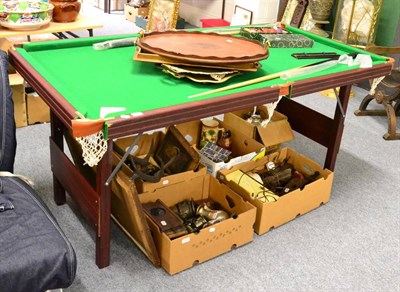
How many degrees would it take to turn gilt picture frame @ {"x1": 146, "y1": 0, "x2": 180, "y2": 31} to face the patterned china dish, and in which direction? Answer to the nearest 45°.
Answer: approximately 45° to its right

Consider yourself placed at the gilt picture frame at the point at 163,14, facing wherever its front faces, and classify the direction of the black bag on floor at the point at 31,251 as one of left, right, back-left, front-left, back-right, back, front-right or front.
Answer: front

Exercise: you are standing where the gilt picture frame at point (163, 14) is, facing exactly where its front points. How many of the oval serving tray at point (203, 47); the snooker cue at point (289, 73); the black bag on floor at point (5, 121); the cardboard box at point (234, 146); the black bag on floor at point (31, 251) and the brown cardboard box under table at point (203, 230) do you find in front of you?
6

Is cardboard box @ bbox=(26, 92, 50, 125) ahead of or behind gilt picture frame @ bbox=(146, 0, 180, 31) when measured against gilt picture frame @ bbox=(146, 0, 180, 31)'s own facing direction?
ahead

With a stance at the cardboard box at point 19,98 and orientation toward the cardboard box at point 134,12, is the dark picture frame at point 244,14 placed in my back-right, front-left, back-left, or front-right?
front-right

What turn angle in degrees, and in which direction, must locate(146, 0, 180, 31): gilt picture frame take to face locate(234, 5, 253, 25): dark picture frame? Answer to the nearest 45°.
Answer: approximately 135° to its left

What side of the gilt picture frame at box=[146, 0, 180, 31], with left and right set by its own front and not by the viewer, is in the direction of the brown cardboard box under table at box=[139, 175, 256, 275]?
front

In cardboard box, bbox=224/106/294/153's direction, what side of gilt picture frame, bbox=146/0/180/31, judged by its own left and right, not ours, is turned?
front

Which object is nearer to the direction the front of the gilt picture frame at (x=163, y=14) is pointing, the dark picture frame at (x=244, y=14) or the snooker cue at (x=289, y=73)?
the snooker cue

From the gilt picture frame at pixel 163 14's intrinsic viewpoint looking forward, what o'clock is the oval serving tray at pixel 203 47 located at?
The oval serving tray is roughly at 12 o'clock from the gilt picture frame.

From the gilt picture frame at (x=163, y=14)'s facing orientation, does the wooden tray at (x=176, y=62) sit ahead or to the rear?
ahead

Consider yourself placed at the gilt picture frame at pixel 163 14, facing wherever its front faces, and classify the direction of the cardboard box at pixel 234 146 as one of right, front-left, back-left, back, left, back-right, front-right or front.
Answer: front

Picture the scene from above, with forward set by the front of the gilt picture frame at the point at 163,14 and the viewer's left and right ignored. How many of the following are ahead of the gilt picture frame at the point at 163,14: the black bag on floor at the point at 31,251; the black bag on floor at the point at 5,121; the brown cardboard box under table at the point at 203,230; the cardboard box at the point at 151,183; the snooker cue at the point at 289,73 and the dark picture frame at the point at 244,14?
5

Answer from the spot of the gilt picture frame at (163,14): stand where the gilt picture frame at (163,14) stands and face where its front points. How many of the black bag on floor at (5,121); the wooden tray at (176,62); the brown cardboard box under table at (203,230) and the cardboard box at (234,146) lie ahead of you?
4

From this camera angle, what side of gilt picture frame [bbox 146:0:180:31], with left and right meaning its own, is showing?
front

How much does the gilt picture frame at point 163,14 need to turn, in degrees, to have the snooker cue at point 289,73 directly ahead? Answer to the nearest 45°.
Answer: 0° — it already faces it
